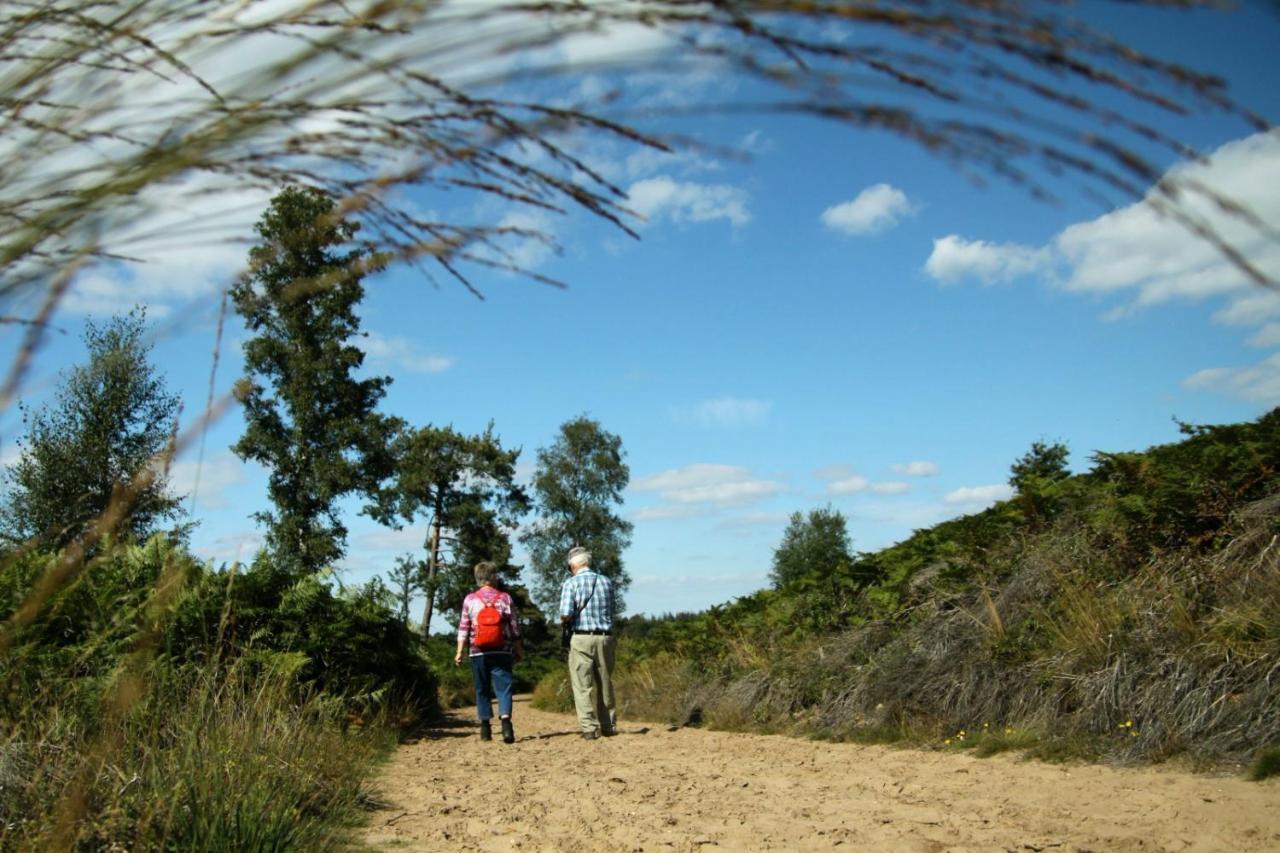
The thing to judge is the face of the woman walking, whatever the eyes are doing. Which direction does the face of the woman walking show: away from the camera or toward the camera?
away from the camera

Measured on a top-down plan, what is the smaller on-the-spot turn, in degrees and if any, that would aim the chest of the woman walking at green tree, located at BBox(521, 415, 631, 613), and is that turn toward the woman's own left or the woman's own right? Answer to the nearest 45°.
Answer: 0° — they already face it

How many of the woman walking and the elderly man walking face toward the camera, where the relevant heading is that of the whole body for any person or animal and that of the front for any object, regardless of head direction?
0

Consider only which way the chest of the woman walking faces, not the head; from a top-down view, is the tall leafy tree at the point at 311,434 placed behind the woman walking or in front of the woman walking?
in front

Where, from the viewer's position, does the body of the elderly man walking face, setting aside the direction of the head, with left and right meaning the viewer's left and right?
facing away from the viewer and to the left of the viewer

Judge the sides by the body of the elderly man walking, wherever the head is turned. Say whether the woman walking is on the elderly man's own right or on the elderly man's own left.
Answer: on the elderly man's own left

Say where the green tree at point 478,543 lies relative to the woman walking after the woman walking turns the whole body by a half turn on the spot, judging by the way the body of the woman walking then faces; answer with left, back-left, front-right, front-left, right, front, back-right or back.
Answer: back

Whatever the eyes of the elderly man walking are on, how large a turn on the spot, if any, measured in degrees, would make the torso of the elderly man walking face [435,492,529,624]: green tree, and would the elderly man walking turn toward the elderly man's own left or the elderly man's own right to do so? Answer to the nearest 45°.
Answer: approximately 45° to the elderly man's own right

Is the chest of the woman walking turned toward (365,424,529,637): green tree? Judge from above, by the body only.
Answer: yes

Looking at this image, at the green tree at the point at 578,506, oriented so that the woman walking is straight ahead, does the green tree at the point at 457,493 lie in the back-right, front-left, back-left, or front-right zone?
front-right

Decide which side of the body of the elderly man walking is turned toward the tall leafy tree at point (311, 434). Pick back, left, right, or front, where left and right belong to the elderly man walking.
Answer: front

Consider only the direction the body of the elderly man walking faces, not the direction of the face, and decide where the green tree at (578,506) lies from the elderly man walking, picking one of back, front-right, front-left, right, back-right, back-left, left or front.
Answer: front-right

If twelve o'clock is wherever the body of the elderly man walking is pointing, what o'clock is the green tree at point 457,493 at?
The green tree is roughly at 1 o'clock from the elderly man walking.

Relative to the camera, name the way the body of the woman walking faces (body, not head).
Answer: away from the camera

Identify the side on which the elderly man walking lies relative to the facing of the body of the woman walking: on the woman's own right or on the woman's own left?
on the woman's own right
